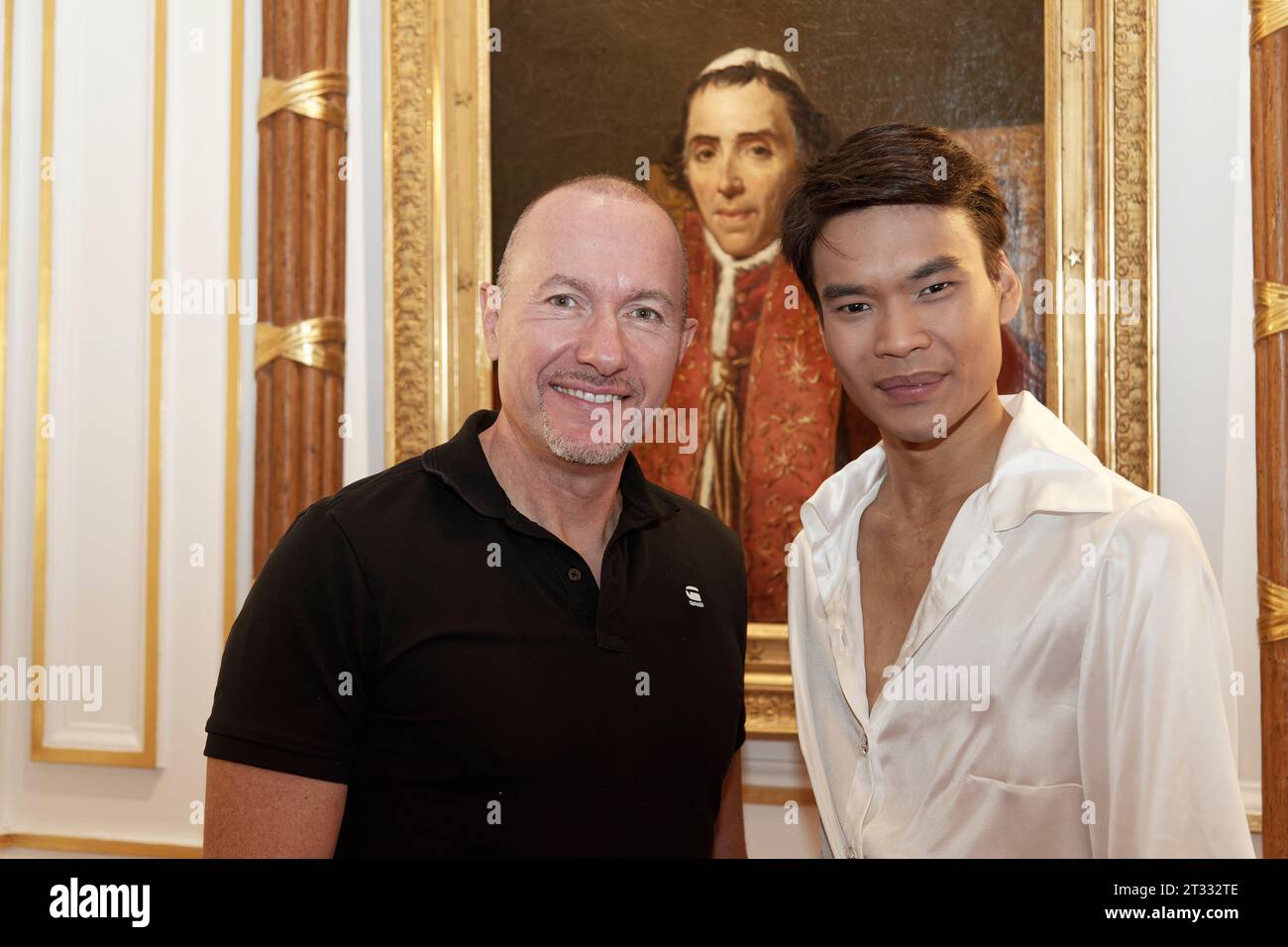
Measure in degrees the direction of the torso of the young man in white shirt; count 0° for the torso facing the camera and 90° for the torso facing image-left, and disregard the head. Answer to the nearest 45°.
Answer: approximately 45°

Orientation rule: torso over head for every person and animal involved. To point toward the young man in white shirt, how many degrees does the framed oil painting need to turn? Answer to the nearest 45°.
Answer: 0° — it already faces them
